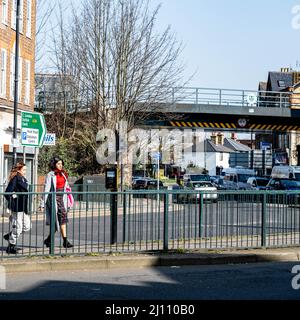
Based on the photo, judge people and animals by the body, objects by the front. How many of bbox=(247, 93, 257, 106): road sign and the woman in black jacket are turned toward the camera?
1

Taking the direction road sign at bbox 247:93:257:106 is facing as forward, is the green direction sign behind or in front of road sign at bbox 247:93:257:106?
in front

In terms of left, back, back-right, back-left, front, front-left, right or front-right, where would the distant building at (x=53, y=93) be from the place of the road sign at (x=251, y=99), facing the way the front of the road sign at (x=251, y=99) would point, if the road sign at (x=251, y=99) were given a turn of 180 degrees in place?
left

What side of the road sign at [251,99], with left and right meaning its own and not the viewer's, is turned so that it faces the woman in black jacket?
front

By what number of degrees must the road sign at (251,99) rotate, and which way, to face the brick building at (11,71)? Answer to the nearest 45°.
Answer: approximately 45° to its right

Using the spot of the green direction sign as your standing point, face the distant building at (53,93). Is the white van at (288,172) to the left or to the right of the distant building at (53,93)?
right
